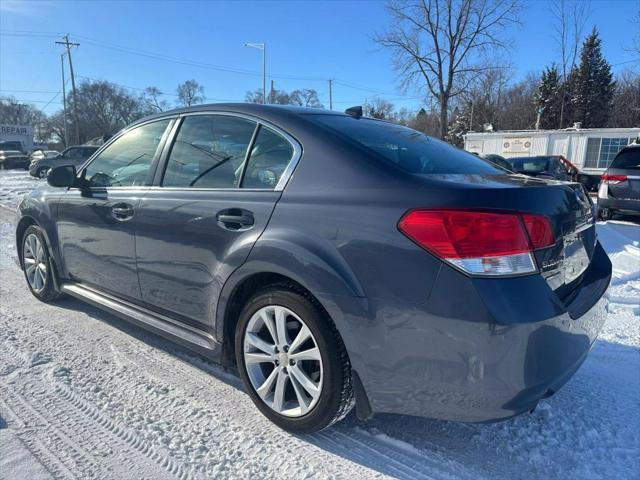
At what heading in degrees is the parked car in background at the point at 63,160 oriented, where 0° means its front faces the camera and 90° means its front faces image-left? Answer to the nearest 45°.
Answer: approximately 45°

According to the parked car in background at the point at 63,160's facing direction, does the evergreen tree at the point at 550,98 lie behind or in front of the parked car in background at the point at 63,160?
behind

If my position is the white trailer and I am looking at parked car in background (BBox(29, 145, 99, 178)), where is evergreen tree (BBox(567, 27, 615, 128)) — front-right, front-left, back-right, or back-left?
back-right

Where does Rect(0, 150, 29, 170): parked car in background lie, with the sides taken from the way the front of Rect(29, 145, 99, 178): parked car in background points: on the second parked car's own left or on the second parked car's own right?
on the second parked car's own right

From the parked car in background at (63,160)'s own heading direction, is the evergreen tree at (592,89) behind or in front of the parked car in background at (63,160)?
behind

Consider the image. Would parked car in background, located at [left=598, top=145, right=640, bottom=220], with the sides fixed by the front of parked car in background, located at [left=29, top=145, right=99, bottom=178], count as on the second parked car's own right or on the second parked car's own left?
on the second parked car's own left

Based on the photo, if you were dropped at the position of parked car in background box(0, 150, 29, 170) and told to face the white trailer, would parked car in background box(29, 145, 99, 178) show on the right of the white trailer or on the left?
right
